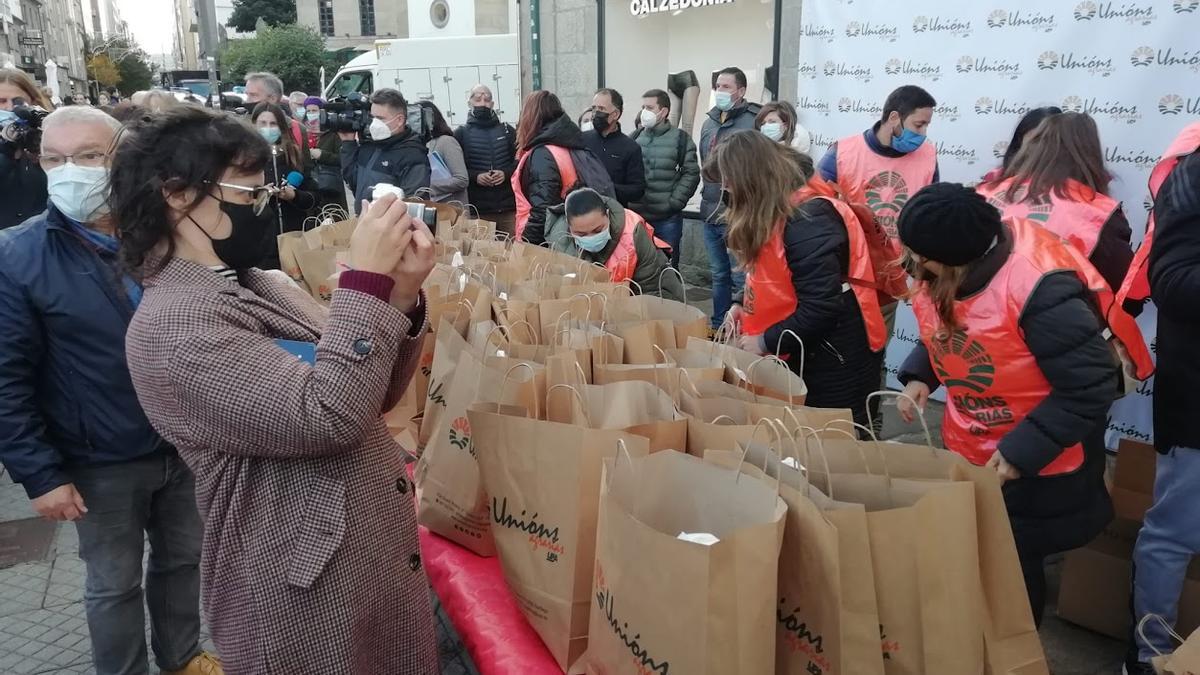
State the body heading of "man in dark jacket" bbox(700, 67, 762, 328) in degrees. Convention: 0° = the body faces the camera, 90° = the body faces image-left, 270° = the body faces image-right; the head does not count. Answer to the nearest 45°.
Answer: approximately 45°

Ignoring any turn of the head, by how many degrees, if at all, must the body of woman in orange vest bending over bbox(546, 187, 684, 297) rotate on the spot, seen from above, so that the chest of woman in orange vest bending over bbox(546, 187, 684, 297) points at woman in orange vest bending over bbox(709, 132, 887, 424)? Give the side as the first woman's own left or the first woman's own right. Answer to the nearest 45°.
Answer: approximately 90° to the first woman's own left

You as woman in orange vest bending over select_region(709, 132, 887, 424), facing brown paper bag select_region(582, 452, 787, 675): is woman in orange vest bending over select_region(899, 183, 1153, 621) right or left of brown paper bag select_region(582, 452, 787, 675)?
left

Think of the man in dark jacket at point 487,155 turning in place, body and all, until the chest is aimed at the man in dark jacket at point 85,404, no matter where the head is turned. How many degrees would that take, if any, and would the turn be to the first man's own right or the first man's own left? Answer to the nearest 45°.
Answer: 0° — they already face them

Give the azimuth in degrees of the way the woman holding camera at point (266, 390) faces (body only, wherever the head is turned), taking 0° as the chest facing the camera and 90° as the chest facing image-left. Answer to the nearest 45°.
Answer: approximately 270°

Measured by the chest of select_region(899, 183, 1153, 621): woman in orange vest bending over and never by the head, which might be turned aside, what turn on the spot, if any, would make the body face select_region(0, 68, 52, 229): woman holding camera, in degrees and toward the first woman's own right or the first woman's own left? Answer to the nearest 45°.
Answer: approximately 45° to the first woman's own right

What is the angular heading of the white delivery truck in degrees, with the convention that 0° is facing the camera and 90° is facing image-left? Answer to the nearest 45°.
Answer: approximately 90°

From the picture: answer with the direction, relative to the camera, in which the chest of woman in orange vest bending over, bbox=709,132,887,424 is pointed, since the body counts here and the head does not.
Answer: to the viewer's left

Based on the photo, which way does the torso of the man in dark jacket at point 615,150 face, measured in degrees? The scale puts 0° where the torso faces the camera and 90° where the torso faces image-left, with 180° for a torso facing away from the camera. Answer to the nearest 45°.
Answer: approximately 45°

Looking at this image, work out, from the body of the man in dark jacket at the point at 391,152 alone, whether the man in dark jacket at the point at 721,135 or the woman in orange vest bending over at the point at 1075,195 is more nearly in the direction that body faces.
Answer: the woman in orange vest bending over
